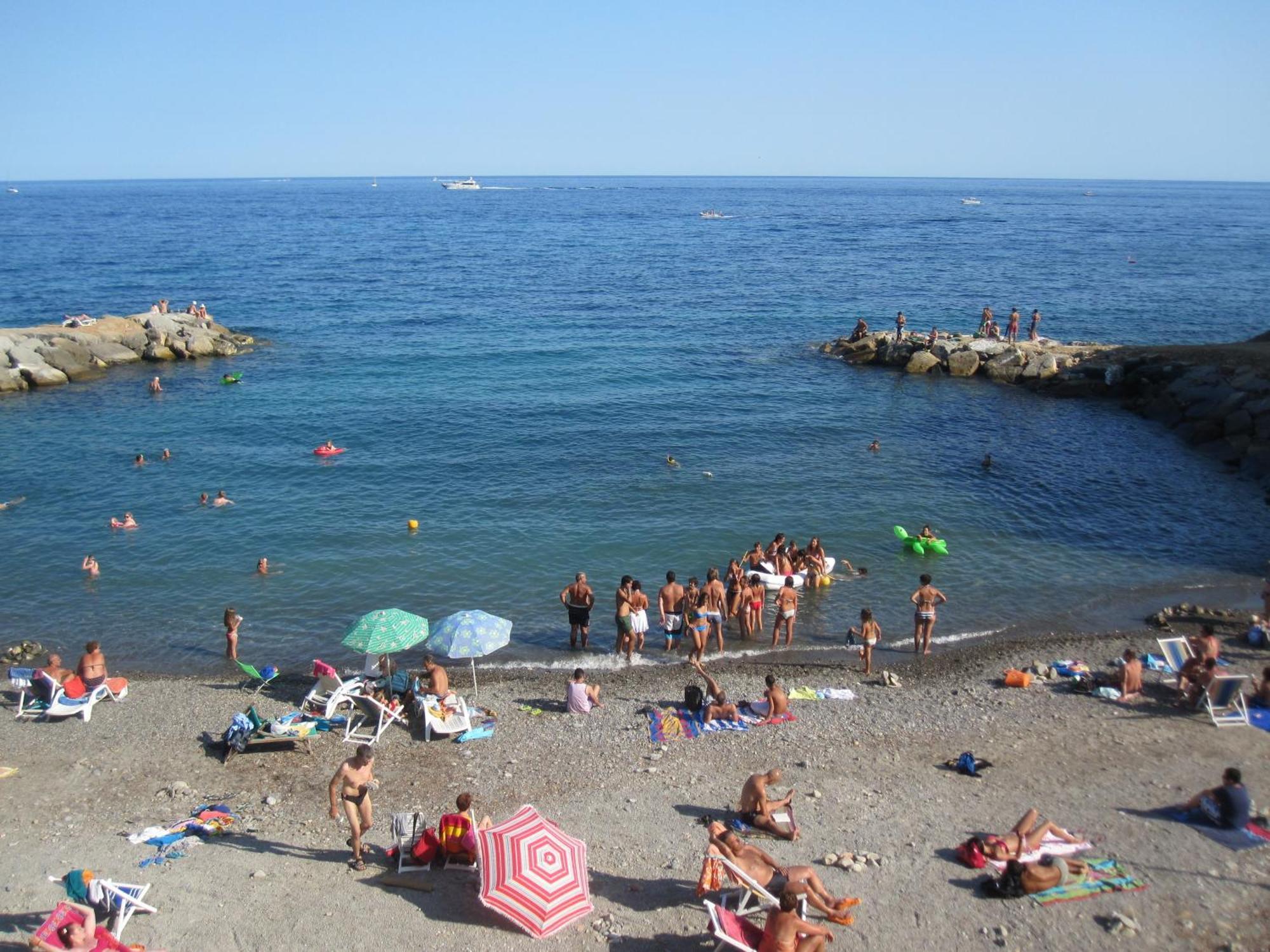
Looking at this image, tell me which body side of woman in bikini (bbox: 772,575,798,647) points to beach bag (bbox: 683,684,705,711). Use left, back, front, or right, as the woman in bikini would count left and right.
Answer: back

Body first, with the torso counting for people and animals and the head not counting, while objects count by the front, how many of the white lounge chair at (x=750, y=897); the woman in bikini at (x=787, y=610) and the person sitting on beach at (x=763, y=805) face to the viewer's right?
2

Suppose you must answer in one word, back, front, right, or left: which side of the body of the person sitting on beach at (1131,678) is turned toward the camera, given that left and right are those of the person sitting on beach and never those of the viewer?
back

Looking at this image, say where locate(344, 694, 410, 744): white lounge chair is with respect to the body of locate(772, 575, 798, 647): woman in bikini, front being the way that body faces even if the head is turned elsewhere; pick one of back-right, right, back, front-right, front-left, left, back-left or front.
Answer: back-left

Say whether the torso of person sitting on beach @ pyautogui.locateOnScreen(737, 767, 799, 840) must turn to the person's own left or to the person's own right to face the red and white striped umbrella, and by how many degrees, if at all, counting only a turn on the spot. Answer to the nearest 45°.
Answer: approximately 135° to the person's own right

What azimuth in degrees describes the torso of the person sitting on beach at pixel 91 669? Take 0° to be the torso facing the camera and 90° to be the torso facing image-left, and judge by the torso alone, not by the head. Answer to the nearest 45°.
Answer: approximately 180°

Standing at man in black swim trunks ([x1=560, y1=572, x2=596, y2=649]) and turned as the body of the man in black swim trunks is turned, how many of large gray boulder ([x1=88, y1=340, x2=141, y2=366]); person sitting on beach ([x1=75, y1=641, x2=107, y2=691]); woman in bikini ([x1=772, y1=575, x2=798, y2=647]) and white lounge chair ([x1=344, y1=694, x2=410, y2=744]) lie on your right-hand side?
1

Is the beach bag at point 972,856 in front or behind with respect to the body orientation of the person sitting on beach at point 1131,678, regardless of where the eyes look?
behind

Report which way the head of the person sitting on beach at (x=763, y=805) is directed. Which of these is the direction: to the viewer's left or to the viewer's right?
to the viewer's right

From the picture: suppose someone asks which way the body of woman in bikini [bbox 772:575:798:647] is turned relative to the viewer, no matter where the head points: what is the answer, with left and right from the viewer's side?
facing away from the viewer

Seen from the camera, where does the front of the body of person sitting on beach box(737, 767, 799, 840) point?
to the viewer's right

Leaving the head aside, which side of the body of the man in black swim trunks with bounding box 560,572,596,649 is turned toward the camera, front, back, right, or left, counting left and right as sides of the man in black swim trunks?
back

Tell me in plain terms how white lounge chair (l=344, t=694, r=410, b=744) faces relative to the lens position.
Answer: facing away from the viewer and to the right of the viewer
